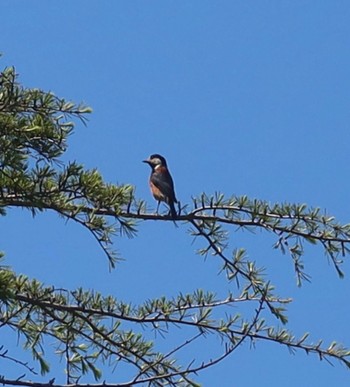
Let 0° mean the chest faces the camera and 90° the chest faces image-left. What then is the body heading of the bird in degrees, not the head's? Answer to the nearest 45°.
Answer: approximately 90°
